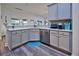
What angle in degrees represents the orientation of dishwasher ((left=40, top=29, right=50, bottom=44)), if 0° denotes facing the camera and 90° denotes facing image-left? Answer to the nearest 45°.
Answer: approximately 45°

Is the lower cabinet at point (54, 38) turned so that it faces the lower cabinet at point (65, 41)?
no

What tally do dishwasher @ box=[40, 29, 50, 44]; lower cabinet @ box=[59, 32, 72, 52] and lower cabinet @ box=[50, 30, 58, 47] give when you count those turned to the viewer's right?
0

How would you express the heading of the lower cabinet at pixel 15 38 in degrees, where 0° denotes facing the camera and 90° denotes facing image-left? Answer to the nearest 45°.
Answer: approximately 315°

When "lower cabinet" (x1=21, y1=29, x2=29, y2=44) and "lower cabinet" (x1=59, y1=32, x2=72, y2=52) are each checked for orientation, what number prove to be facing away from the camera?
0

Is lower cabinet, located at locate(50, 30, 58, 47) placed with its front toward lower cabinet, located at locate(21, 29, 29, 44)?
no

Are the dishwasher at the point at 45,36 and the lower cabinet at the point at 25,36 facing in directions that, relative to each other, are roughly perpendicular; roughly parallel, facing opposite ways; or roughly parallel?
roughly perpendicular

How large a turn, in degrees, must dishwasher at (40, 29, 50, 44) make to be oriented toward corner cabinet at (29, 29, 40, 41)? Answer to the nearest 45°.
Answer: approximately 90° to its right

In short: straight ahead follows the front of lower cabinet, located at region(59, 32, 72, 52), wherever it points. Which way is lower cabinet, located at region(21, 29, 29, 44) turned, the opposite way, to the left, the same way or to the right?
to the left

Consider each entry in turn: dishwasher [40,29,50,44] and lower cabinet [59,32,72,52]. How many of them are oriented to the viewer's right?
0

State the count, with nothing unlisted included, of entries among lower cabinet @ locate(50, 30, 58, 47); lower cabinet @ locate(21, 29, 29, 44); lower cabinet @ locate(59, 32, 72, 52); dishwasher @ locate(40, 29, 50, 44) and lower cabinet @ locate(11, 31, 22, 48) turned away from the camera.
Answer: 0

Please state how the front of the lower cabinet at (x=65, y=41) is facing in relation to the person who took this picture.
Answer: facing the viewer and to the left of the viewer

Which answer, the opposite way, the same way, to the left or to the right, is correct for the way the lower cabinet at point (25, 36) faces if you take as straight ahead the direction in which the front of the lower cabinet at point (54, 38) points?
to the left

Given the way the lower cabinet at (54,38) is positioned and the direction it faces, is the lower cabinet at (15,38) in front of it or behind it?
in front

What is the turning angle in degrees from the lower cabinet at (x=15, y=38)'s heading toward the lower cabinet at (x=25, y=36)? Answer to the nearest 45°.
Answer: approximately 90° to its left

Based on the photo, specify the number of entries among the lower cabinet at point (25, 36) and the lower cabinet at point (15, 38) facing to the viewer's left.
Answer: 0
